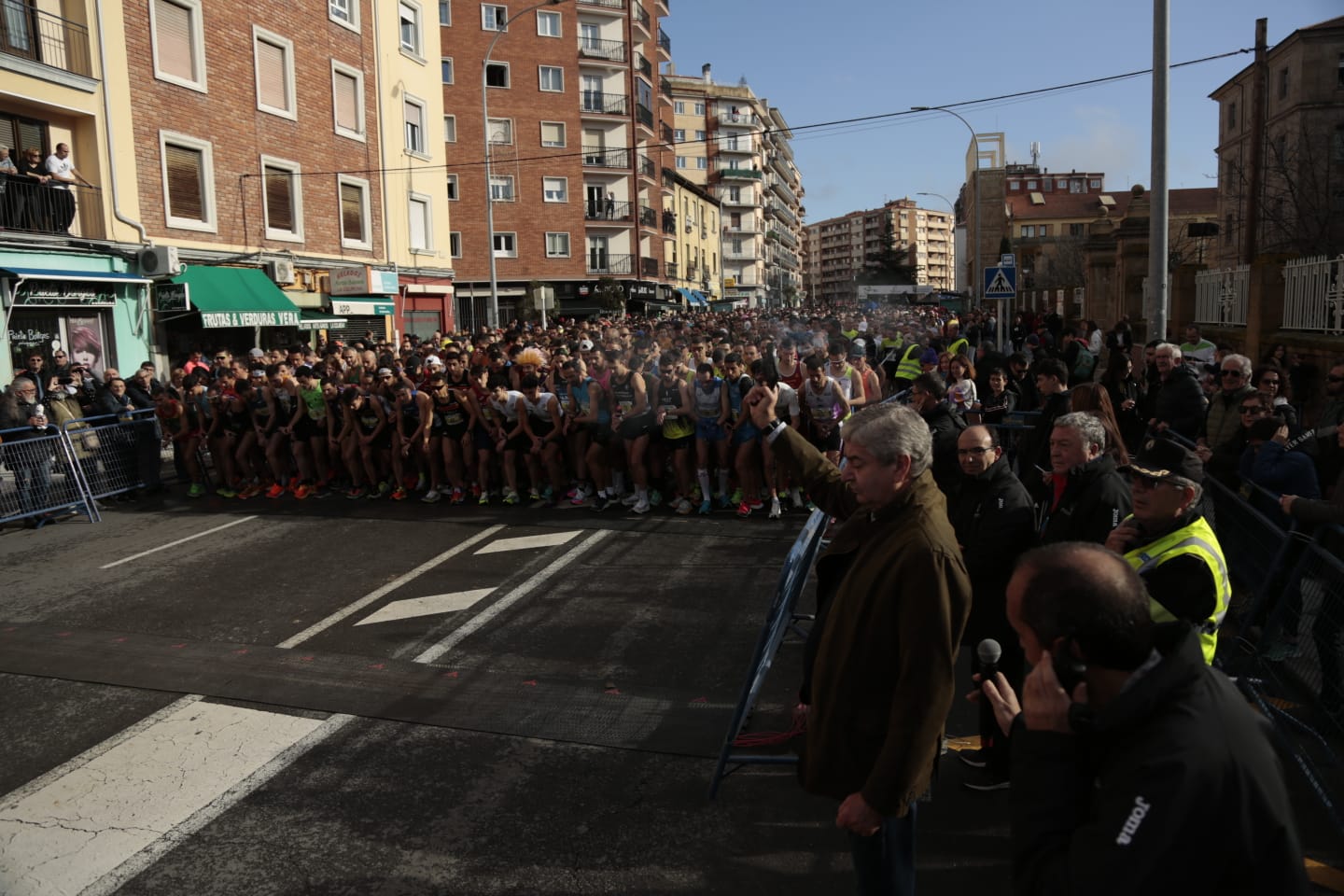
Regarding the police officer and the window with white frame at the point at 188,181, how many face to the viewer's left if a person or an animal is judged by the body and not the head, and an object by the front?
1

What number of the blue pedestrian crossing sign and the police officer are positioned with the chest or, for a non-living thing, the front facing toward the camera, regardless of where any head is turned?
1

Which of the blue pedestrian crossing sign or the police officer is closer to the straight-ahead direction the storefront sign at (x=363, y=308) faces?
the blue pedestrian crossing sign

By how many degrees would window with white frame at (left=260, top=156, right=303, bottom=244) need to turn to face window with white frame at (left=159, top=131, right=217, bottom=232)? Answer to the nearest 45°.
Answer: approximately 90° to its right

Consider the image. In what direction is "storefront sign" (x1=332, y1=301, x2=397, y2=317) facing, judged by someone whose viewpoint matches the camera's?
facing the viewer and to the right of the viewer

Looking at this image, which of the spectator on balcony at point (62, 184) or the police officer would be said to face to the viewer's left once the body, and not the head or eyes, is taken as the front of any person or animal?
the police officer

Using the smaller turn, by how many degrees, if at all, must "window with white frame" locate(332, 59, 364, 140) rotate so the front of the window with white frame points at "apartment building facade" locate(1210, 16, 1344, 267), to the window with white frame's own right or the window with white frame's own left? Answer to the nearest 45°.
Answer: approximately 45° to the window with white frame's own left

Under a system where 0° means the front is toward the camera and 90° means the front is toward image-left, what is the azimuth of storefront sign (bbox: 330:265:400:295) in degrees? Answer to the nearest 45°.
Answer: approximately 315°

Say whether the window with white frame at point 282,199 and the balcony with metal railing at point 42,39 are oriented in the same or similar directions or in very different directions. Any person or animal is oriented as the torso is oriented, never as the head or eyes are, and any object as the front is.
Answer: same or similar directions

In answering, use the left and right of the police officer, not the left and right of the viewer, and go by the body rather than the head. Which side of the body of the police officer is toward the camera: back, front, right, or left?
left

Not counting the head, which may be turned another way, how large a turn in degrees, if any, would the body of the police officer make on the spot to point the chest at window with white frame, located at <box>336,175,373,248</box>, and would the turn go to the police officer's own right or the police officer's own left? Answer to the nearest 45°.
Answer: approximately 45° to the police officer's own right

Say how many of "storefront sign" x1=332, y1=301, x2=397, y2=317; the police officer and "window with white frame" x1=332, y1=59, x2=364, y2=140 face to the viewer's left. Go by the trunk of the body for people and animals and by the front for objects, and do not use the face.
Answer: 1

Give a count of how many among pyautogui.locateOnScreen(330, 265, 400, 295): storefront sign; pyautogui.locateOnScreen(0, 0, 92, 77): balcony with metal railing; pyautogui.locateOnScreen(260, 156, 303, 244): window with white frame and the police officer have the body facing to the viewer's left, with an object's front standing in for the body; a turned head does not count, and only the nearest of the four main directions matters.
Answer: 1

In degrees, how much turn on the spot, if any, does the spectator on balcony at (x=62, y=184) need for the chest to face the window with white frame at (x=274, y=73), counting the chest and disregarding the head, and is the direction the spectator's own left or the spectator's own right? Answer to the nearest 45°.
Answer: approximately 90° to the spectator's own left

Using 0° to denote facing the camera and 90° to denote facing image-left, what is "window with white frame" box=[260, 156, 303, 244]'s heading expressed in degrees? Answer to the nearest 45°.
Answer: approximately 315°

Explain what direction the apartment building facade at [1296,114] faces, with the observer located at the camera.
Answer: facing the viewer and to the left of the viewer

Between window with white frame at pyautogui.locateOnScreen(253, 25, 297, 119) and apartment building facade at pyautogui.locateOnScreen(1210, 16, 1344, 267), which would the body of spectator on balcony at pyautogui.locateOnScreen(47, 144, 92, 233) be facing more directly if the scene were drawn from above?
the apartment building facade

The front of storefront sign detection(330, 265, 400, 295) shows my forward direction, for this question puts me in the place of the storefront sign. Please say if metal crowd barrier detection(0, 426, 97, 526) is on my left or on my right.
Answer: on my right

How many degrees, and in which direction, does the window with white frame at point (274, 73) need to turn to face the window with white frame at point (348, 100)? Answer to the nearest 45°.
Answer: approximately 90° to its left
